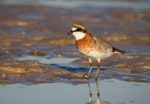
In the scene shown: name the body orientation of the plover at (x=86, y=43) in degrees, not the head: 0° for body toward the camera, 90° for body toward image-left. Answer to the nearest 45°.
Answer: approximately 45°
